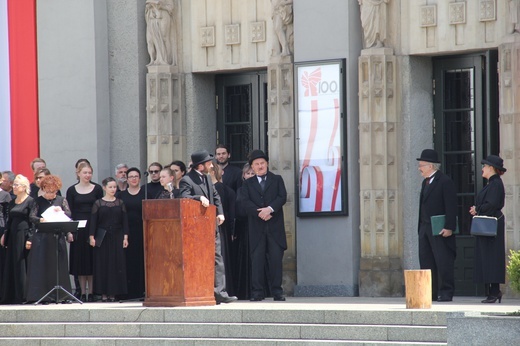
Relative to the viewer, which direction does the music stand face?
away from the camera

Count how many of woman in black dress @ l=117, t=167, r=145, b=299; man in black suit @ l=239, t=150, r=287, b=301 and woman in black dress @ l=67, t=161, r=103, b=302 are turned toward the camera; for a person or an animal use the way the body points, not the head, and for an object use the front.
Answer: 3

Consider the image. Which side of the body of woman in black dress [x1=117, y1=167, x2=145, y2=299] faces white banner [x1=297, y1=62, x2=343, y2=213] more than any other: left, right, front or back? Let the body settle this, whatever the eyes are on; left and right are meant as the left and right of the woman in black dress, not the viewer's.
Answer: left

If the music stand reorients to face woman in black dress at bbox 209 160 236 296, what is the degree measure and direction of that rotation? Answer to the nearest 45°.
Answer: approximately 90° to its right

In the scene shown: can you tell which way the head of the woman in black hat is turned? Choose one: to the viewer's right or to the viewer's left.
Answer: to the viewer's left

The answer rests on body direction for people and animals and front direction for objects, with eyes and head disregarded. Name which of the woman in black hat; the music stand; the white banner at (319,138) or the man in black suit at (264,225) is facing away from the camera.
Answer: the music stand

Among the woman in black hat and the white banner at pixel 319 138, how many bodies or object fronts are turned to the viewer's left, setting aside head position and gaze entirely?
1

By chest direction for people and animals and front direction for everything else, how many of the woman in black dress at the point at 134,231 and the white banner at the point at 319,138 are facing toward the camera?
2

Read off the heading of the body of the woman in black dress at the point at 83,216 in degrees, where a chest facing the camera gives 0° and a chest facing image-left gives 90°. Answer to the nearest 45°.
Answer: approximately 0°

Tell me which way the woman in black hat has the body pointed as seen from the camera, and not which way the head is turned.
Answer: to the viewer's left
